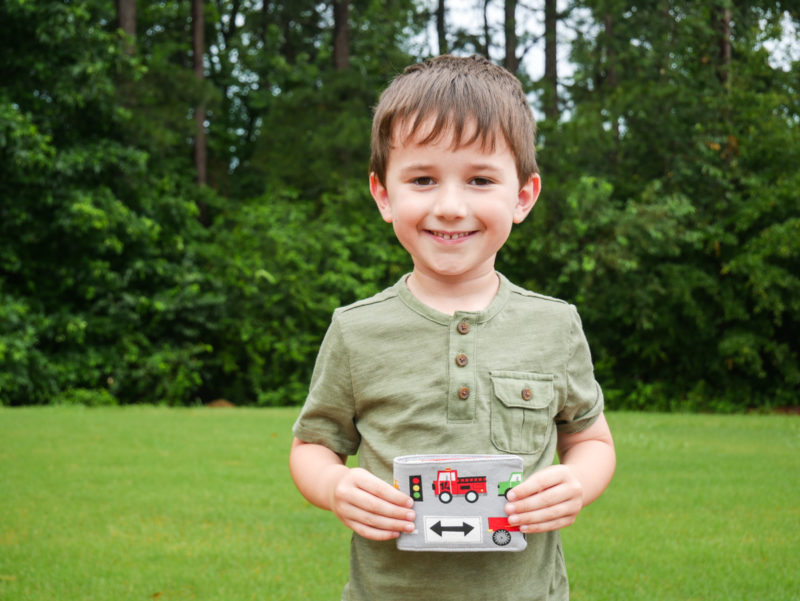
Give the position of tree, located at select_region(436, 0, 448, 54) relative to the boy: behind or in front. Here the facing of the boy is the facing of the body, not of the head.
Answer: behind

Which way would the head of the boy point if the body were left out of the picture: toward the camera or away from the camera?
toward the camera

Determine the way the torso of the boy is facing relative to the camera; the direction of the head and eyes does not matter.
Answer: toward the camera
